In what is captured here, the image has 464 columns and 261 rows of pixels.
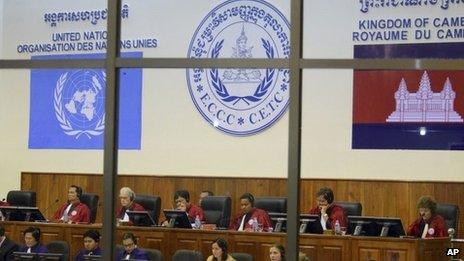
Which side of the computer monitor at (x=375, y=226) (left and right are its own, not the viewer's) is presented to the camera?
back

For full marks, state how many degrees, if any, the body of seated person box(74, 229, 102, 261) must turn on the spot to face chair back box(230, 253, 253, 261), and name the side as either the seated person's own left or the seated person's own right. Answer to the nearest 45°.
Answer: approximately 135° to the seated person's own left

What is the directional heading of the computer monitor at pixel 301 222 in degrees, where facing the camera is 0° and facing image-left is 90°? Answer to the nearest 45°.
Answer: approximately 180°

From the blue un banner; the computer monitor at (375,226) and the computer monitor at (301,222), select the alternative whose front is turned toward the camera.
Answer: the blue un banner

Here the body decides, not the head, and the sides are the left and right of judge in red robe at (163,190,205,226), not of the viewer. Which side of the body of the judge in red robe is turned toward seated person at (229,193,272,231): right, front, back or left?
left

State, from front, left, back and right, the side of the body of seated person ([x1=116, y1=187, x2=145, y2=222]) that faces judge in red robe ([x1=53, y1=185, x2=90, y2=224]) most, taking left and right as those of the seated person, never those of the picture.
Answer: right
